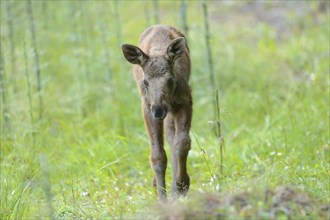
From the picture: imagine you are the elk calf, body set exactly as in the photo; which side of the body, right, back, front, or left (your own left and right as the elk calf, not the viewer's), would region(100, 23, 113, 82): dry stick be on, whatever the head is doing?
back

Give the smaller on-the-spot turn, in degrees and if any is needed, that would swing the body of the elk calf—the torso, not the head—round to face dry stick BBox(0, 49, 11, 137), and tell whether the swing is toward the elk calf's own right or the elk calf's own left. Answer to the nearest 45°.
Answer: approximately 135° to the elk calf's own right

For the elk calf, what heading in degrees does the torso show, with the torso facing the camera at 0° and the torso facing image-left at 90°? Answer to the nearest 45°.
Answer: approximately 0°

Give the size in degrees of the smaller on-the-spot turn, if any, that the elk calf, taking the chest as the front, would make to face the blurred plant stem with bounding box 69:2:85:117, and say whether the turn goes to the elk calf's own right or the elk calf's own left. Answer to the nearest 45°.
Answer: approximately 180°
